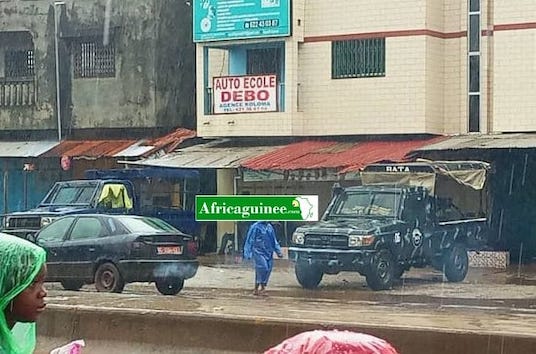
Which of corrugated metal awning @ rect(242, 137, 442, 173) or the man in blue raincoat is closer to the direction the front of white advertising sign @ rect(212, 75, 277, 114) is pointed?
the man in blue raincoat

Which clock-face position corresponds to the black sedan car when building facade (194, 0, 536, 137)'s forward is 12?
The black sedan car is roughly at 1 o'clock from the building facade.

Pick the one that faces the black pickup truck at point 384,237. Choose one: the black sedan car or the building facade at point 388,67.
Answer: the building facade

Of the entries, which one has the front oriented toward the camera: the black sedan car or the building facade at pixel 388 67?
the building facade

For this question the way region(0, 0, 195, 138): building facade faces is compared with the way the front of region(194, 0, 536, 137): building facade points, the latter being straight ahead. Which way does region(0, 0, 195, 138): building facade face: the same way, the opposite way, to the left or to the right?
the same way

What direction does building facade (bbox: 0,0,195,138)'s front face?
toward the camera

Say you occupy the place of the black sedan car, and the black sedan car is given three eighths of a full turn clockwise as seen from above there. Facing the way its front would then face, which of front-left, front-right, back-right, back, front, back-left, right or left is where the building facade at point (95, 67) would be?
left

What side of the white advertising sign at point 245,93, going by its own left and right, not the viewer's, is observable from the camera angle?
front

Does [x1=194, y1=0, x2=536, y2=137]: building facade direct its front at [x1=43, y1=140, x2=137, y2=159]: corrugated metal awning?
no

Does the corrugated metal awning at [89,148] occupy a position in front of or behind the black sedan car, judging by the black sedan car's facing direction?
in front

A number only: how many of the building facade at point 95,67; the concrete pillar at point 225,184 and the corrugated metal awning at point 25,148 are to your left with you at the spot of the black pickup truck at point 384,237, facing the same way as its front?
0

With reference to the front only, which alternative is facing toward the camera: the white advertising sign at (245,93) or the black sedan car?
the white advertising sign

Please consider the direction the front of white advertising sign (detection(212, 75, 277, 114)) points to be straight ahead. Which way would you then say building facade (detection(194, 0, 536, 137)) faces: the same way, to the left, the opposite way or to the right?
the same way

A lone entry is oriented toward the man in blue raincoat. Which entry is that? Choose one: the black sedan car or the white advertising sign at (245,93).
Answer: the white advertising sign

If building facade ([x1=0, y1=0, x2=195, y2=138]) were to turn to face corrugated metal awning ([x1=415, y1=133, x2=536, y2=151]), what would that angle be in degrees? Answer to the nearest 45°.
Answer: approximately 45° to its left

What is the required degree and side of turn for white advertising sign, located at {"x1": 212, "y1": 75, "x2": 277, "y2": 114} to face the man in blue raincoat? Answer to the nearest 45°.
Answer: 0° — it already faces them

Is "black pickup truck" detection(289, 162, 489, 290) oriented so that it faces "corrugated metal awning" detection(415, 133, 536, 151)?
no

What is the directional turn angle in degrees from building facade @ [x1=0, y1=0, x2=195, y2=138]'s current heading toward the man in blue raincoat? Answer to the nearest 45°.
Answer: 0° — it already faces them

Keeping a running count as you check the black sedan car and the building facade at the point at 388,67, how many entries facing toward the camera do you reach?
1

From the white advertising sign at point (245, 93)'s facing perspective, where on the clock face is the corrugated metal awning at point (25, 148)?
The corrugated metal awning is roughly at 4 o'clock from the white advertising sign.

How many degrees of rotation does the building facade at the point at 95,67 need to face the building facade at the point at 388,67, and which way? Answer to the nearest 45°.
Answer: approximately 45° to its left

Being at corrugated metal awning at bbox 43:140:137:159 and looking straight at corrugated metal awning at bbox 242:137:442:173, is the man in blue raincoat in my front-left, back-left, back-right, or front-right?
front-right
